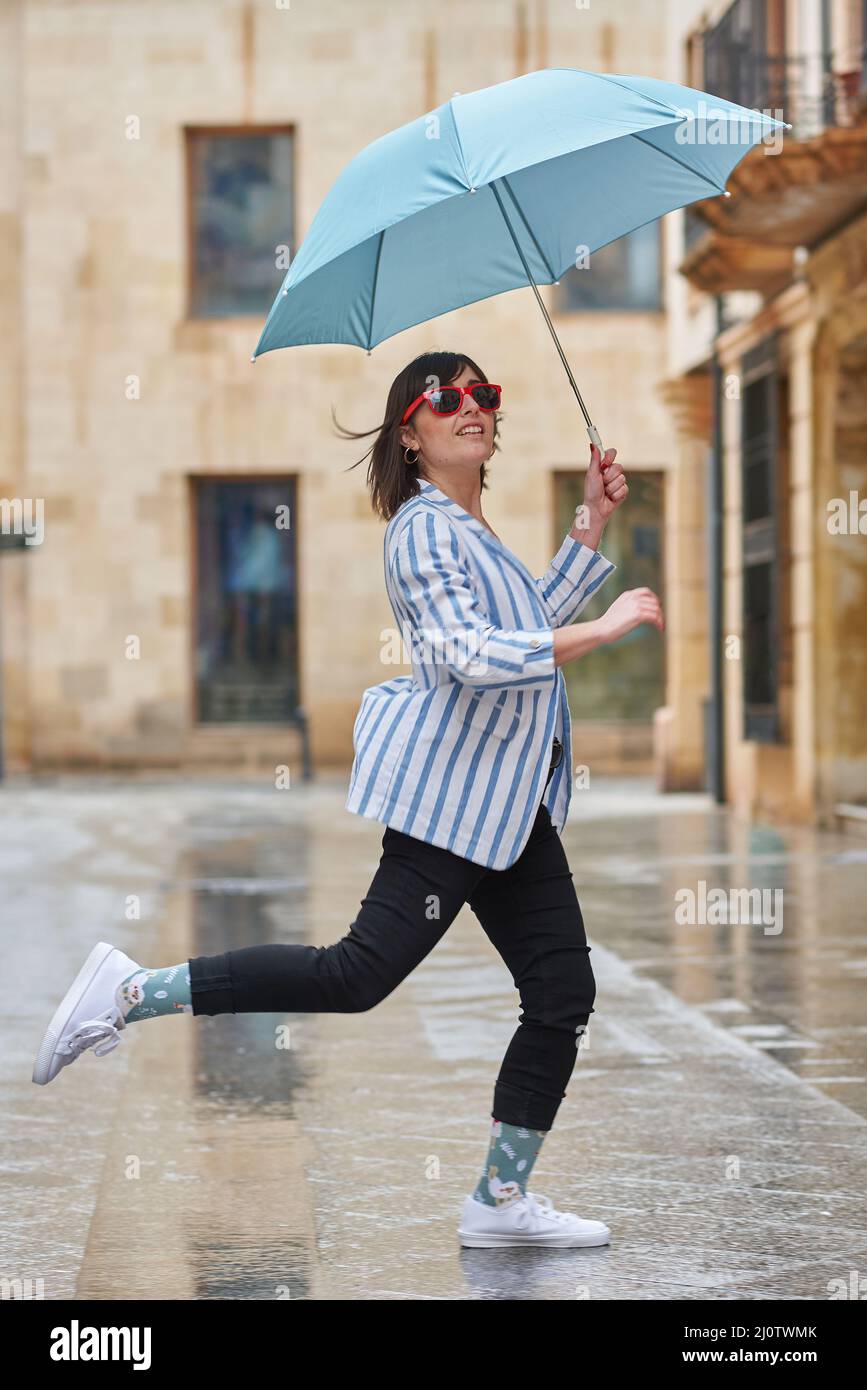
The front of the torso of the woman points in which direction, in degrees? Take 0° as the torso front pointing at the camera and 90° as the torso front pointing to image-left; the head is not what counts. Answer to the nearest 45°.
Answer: approximately 270°
